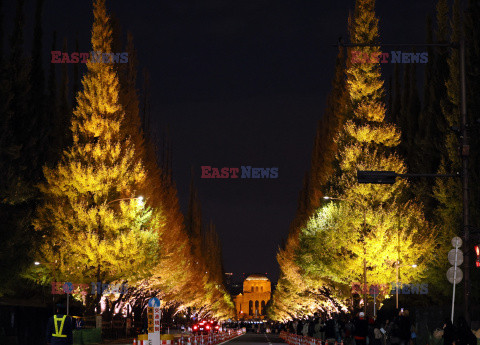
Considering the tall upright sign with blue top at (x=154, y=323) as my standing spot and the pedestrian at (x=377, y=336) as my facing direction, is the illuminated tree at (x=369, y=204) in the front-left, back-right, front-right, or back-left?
front-left

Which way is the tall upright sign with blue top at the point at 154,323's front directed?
toward the camera

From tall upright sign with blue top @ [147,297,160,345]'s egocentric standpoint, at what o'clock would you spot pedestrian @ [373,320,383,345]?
The pedestrian is roughly at 8 o'clock from the tall upright sign with blue top.

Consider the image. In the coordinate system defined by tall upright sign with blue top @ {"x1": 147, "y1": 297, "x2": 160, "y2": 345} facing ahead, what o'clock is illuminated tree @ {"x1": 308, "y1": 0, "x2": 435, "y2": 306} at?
The illuminated tree is roughly at 7 o'clock from the tall upright sign with blue top.
